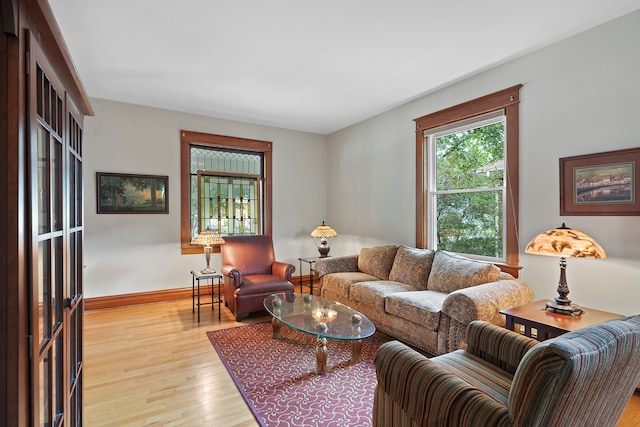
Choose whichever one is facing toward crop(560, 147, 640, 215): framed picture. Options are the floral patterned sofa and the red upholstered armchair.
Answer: the red upholstered armchair

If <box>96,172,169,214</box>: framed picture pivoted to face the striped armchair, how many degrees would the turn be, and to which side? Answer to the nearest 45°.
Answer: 0° — it already faces it

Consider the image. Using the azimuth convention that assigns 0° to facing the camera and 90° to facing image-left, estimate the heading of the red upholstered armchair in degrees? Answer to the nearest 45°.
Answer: approximately 315°

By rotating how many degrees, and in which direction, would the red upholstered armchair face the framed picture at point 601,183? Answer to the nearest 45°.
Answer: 0° — it already faces it

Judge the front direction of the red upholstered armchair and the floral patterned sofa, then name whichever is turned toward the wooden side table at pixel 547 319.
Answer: the red upholstered armchair

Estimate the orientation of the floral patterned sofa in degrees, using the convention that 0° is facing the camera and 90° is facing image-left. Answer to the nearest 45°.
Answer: approximately 45°

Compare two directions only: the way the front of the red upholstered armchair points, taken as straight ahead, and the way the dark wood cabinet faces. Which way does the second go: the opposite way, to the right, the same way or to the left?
to the left

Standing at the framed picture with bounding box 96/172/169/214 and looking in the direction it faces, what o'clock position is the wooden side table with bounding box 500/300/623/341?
The wooden side table is roughly at 11 o'clock from the framed picture.

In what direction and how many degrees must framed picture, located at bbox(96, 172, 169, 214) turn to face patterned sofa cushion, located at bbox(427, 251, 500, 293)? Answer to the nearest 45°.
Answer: approximately 45° to its left

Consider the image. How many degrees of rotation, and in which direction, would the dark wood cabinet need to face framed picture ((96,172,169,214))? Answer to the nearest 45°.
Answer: approximately 90° to its left

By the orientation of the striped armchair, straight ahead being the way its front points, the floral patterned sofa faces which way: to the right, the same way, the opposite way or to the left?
to the left

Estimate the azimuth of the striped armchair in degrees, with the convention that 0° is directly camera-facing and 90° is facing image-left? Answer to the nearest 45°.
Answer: approximately 135°

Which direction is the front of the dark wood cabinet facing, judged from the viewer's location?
facing to the right of the viewer

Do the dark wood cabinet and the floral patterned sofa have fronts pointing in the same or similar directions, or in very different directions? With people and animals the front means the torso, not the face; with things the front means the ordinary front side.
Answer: very different directions
